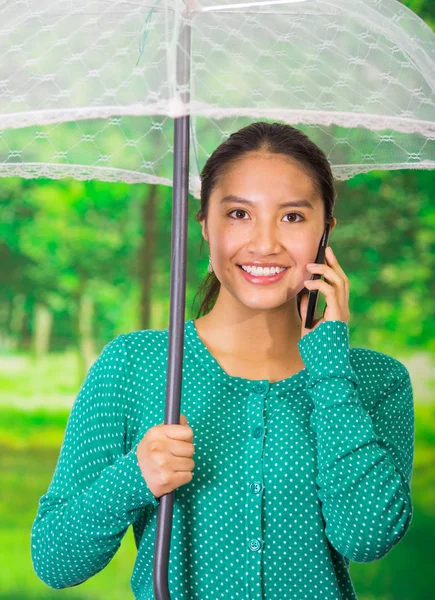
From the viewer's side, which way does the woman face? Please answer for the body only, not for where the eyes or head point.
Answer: toward the camera

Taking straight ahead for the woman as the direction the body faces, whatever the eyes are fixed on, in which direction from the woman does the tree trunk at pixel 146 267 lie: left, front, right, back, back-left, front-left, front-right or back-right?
back

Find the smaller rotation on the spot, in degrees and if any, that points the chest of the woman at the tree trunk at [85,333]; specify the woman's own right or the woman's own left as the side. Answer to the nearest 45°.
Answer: approximately 180°

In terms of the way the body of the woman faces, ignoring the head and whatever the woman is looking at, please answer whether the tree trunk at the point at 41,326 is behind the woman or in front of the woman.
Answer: behind
